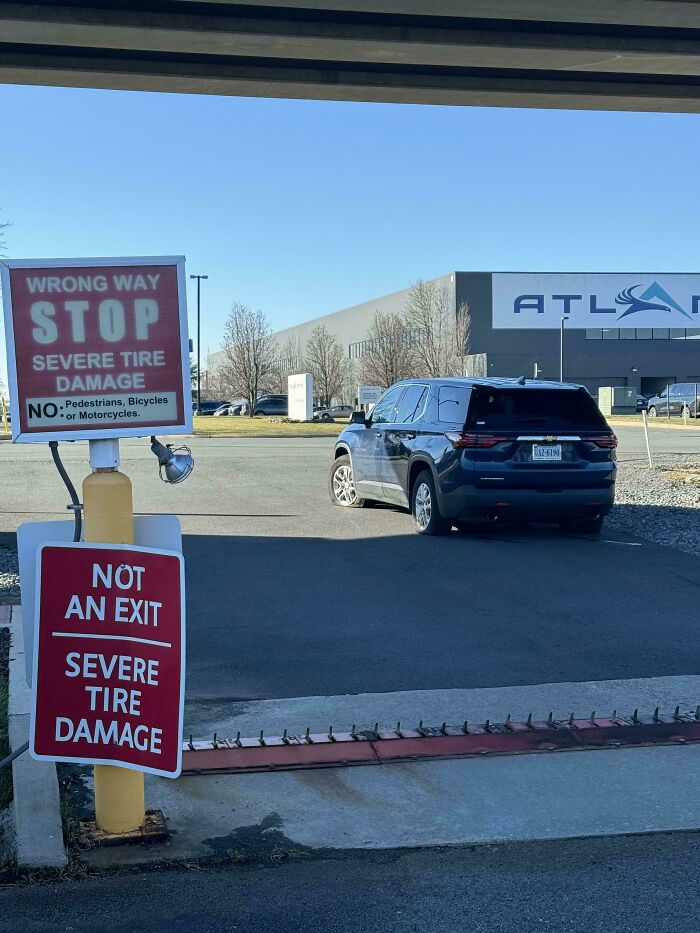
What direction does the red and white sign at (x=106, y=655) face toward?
toward the camera

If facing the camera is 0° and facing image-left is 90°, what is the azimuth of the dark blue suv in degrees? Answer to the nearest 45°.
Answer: approximately 135°

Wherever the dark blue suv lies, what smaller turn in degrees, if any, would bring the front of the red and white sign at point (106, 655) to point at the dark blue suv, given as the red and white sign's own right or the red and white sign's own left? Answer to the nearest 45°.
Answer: approximately 135° to the red and white sign's own left

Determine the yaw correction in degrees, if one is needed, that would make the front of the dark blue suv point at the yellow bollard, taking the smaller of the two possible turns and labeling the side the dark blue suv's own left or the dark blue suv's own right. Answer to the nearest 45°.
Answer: approximately 135° to the dark blue suv's own left

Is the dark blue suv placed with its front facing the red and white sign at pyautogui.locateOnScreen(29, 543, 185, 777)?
no

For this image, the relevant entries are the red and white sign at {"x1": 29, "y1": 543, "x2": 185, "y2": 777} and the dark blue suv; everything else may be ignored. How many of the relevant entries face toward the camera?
1

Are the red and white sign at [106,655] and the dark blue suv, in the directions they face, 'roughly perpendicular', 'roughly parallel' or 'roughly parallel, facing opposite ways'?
roughly parallel, facing opposite ways

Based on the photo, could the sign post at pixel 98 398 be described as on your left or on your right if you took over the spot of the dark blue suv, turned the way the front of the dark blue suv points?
on your left

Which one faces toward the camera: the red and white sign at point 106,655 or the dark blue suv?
the red and white sign
